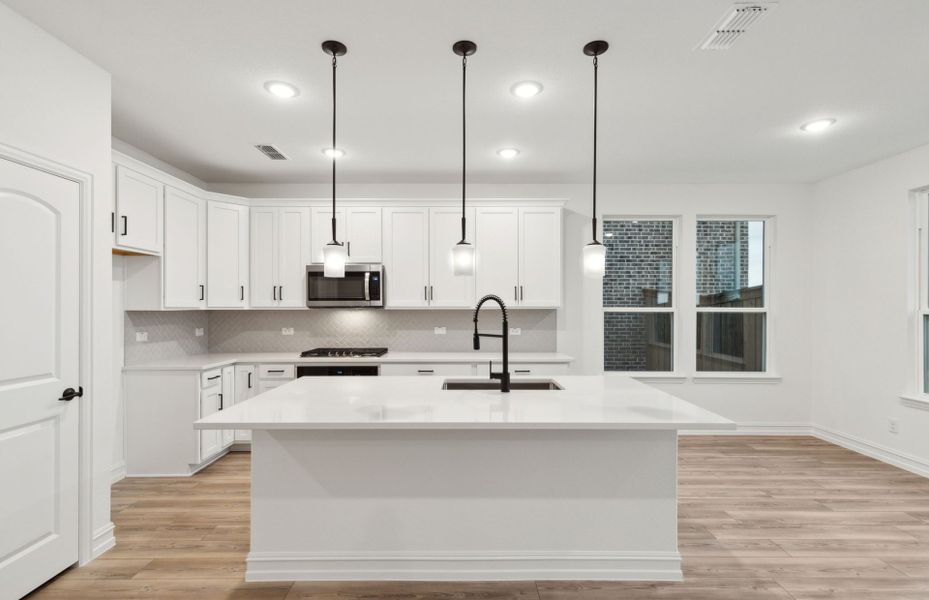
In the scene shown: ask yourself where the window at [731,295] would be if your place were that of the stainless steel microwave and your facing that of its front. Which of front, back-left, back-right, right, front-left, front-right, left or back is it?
left

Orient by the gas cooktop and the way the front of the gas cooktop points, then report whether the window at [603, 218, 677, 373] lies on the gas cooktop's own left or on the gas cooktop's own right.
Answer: on the gas cooktop's own left
